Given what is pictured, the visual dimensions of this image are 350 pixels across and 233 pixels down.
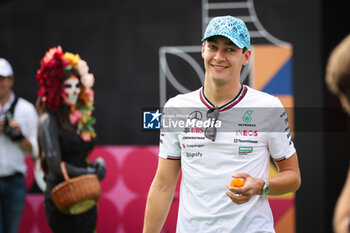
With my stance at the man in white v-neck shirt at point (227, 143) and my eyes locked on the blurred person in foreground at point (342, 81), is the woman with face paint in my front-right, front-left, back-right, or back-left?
back-right

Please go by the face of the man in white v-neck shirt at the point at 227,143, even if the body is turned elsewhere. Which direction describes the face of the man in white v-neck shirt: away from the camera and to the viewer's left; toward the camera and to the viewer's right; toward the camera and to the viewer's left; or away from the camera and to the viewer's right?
toward the camera and to the viewer's left

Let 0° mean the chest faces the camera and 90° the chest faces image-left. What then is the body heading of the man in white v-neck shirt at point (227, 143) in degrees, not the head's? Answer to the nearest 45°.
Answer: approximately 0°

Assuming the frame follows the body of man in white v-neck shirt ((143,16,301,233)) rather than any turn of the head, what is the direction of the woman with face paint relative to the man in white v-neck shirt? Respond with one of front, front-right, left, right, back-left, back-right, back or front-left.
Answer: back-right

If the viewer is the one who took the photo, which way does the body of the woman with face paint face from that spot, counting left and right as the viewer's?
facing the viewer and to the right of the viewer

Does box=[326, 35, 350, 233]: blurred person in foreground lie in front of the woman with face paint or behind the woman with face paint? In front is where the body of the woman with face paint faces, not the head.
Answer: in front

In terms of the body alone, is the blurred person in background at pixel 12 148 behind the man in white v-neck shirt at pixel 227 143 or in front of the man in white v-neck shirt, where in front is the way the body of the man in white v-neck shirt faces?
behind

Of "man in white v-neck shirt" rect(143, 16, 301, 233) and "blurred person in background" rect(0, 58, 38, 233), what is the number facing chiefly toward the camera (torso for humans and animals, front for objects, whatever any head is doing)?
2
